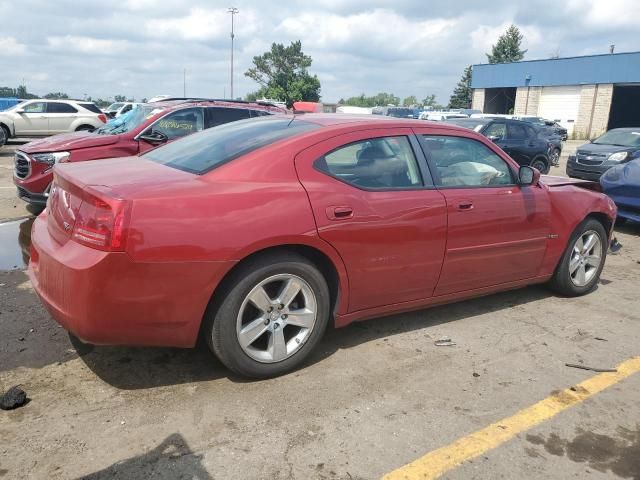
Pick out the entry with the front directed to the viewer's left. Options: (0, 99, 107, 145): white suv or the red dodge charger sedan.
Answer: the white suv

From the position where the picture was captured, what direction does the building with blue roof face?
facing the viewer and to the left of the viewer

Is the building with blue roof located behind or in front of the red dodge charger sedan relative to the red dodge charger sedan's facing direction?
in front

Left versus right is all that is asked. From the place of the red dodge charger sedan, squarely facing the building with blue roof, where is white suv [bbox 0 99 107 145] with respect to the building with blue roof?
left

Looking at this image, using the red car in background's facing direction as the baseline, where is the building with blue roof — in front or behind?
behind

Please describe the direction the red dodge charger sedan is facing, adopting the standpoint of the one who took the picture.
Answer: facing away from the viewer and to the right of the viewer

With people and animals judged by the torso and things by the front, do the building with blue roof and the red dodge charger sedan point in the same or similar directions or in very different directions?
very different directions

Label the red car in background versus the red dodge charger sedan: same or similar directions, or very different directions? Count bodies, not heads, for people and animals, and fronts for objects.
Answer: very different directions

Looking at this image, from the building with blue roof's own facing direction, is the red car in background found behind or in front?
in front

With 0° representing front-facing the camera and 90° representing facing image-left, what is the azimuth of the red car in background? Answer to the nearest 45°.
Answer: approximately 45°

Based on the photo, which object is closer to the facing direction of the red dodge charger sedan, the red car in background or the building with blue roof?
the building with blue roof

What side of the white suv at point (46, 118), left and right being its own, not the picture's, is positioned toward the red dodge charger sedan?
left

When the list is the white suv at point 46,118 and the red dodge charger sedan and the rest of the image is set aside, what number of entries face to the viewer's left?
1

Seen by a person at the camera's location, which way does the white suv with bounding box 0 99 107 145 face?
facing to the left of the viewer
